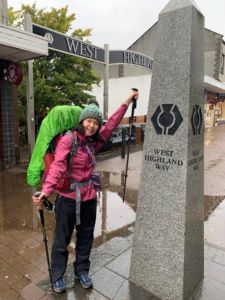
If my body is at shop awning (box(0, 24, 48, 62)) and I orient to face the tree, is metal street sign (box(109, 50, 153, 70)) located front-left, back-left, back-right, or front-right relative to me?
front-right

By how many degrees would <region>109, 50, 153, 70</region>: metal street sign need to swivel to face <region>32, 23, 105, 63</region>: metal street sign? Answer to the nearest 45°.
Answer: approximately 90° to its right

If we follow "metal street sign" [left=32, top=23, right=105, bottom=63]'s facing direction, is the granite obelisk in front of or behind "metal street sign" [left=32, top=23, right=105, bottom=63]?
in front

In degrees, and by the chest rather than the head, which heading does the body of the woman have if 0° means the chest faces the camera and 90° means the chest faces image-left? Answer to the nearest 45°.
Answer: approximately 315°

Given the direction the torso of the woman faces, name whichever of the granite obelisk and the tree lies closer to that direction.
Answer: the granite obelisk

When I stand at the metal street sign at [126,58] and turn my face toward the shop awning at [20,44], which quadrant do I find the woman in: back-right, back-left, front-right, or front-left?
front-left

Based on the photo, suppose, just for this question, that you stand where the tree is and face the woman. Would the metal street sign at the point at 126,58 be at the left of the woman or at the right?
left

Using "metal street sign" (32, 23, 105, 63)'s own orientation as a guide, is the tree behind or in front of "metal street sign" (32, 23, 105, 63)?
behind

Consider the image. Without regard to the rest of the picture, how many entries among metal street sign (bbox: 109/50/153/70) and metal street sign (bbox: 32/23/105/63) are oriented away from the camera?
0

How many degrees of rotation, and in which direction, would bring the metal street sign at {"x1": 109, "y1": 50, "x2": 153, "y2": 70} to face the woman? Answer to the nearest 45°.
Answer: approximately 45° to its right

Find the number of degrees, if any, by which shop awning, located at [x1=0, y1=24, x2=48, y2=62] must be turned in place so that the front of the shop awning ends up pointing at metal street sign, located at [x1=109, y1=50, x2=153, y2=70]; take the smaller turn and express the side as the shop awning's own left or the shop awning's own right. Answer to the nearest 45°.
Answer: approximately 90° to the shop awning's own left

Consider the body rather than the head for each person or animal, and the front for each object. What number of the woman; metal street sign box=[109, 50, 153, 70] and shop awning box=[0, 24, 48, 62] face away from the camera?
0

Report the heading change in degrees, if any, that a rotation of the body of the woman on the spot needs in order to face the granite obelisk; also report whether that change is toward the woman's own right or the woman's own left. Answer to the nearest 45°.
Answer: approximately 45° to the woman's own left

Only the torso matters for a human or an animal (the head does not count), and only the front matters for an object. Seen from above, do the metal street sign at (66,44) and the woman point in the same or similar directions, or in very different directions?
same or similar directions

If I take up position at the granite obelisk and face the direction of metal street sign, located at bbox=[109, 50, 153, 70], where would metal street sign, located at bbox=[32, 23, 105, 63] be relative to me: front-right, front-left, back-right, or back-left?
front-left

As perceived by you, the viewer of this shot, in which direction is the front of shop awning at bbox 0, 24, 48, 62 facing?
facing the viewer and to the right of the viewer

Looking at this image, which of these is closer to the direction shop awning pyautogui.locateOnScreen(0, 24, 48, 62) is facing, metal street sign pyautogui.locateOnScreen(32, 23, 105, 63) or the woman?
the woman

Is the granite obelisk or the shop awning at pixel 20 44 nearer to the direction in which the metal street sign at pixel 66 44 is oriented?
the granite obelisk
